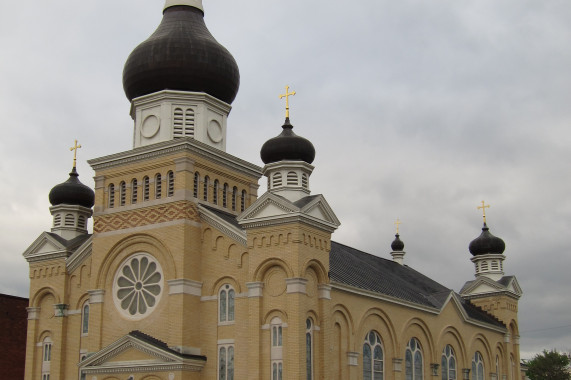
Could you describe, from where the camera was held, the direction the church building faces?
facing the viewer and to the left of the viewer
